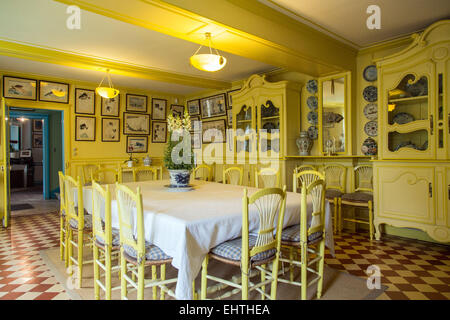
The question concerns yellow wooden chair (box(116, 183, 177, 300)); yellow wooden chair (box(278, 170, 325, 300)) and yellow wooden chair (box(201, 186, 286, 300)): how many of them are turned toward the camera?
0

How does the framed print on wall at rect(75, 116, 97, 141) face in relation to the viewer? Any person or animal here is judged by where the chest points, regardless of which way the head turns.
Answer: toward the camera

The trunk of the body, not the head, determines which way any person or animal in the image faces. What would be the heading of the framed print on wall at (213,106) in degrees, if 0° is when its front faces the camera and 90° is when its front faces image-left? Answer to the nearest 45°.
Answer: approximately 45°

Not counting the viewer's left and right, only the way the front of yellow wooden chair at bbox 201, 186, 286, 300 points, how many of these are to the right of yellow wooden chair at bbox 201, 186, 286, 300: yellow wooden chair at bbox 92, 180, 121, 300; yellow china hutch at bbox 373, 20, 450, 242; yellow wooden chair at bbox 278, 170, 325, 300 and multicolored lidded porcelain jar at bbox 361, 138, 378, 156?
3

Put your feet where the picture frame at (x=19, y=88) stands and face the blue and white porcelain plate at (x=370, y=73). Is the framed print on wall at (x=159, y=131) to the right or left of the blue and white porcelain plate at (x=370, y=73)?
left

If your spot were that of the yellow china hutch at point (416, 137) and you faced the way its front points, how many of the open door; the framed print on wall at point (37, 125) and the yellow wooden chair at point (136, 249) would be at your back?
0

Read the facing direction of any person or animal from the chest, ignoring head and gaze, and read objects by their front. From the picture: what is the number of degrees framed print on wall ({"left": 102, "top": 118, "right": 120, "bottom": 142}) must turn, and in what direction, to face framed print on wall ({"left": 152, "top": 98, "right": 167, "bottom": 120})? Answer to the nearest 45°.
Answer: approximately 90° to its left

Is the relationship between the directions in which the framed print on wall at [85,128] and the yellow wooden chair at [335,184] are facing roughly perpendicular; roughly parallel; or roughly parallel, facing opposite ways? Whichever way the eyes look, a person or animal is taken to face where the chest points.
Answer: roughly perpendicular

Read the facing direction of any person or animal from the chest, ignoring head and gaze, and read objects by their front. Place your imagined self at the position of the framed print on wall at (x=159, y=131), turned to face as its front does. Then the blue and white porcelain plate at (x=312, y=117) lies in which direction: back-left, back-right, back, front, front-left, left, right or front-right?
front-left

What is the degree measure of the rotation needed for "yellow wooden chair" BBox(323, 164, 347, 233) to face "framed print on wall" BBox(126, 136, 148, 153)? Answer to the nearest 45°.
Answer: approximately 45° to its right

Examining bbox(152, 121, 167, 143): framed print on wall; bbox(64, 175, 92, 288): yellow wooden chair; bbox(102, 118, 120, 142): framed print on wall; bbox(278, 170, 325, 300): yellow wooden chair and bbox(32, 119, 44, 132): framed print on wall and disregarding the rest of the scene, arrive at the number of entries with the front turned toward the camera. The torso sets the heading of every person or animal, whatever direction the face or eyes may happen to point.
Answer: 3

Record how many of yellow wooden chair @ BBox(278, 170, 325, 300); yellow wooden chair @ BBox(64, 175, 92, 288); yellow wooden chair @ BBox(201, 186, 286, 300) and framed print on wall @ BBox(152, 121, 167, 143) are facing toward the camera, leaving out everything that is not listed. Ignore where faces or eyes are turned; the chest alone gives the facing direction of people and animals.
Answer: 1

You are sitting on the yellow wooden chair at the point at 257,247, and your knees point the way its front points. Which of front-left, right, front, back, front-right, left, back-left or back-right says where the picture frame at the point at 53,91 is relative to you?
front

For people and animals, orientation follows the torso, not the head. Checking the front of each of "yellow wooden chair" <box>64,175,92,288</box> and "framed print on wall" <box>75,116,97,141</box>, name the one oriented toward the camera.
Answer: the framed print on wall

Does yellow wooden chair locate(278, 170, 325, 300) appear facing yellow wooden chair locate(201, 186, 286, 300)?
no

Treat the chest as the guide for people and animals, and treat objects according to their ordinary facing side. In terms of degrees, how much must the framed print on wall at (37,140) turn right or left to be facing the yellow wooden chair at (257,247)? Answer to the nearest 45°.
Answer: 0° — it already faces it

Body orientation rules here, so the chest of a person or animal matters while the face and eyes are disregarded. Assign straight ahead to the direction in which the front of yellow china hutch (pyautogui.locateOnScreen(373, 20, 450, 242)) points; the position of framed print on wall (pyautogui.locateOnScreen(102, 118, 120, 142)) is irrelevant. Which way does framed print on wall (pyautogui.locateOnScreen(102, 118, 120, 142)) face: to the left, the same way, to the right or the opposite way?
to the left

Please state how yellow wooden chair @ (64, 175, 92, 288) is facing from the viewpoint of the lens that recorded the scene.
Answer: facing away from the viewer and to the right of the viewer

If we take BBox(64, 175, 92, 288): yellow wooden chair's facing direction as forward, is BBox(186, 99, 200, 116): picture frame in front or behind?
in front

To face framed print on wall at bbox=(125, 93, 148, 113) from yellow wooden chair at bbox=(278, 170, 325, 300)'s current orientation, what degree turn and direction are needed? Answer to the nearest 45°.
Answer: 0° — it already faces it

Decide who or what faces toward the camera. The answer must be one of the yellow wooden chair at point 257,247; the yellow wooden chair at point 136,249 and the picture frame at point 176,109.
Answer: the picture frame
